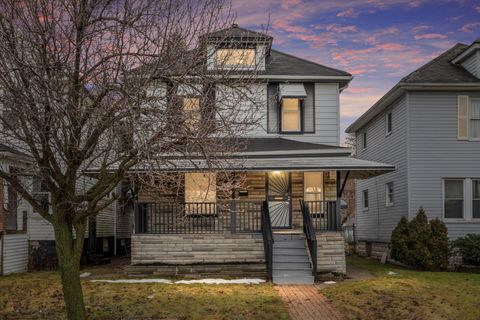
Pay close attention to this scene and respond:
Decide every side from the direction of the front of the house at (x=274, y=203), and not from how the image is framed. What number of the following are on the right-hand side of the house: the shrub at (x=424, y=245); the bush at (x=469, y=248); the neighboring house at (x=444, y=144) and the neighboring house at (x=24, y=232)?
1

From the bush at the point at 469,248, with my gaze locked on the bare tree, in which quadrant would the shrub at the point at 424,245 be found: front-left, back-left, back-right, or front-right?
front-right

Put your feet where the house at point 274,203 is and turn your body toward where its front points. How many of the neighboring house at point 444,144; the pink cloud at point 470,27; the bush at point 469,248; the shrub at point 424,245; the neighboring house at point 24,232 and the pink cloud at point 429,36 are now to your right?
1

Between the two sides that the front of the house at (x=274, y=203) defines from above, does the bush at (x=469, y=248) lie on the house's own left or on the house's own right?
on the house's own left

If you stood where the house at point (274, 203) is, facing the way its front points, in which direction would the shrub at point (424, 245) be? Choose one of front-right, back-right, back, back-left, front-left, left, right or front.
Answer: left

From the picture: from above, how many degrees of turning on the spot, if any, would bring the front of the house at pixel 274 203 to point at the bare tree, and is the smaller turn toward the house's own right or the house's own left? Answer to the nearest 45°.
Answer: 0° — it already faces it

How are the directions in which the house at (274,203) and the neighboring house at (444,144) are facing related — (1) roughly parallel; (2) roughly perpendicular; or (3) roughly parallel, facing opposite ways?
roughly parallel

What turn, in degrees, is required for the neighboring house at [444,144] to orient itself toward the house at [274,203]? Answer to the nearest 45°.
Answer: approximately 45° to its right

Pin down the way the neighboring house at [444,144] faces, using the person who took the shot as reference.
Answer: facing the viewer

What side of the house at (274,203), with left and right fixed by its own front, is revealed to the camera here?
front

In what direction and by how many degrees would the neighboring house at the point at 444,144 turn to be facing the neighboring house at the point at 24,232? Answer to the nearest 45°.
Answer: approximately 90° to its right

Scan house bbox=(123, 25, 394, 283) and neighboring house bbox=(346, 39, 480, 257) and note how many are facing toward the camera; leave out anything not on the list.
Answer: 2

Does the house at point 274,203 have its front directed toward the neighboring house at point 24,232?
no
